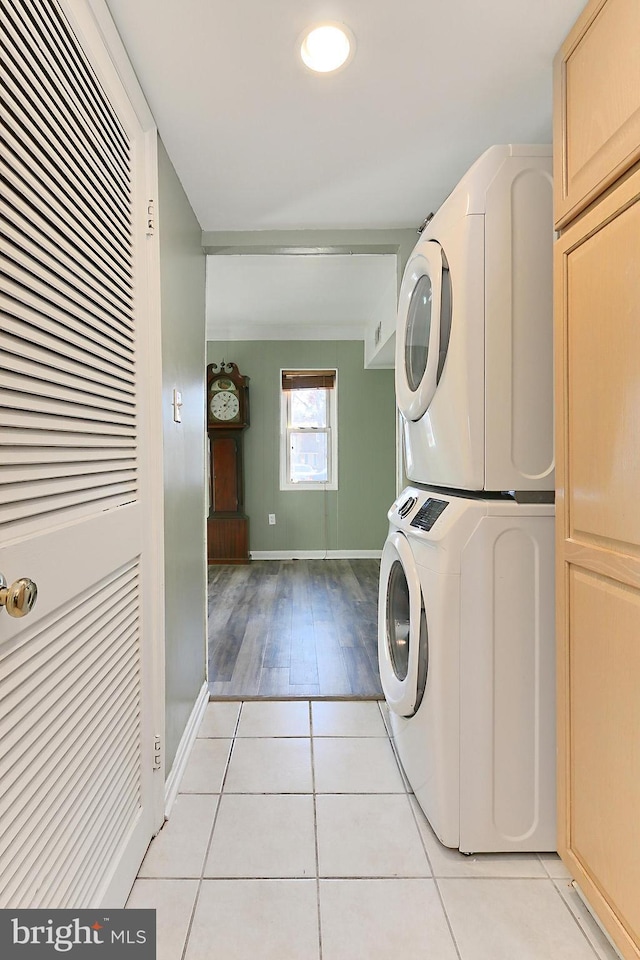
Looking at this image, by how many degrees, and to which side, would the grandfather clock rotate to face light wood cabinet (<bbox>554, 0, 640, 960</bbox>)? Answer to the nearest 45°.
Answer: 0° — it already faces it

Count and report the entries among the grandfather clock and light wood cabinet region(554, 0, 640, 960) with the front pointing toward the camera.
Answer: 1

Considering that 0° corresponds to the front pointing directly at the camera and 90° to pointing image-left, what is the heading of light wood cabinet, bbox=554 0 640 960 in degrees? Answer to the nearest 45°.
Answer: approximately 90°

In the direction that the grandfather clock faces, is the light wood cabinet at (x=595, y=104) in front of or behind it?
in front

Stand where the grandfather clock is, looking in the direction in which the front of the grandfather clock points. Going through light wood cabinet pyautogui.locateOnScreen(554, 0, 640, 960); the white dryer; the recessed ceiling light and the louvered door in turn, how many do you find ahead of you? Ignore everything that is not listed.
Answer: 4

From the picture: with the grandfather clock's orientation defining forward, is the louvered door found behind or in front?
in front

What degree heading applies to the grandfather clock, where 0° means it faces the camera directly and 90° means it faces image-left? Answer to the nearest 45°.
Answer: approximately 0°

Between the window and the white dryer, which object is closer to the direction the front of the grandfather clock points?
the white dryer

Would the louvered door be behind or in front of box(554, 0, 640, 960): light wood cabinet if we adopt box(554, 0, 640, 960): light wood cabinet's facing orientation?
in front

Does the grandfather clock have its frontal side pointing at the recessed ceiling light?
yes
